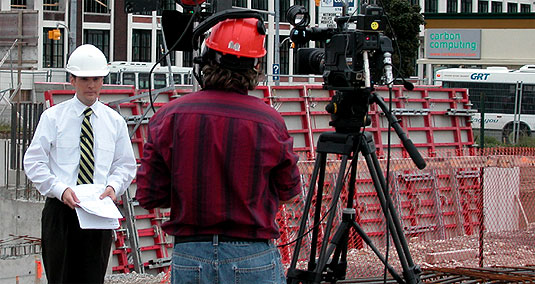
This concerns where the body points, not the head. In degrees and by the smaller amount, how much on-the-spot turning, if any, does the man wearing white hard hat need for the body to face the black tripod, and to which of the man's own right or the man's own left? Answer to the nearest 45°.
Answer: approximately 90° to the man's own left

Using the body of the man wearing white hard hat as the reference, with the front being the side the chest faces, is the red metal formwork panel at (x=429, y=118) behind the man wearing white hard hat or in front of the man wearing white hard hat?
behind

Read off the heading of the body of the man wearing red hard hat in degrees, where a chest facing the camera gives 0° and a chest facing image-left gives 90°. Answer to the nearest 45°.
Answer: approximately 180°

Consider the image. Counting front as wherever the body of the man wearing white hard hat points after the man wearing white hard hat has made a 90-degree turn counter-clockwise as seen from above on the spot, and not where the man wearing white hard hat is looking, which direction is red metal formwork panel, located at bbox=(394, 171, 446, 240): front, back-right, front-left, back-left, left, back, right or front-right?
front-left

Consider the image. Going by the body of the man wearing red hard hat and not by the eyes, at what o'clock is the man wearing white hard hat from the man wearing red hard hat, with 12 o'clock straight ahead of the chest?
The man wearing white hard hat is roughly at 11 o'clock from the man wearing red hard hat.

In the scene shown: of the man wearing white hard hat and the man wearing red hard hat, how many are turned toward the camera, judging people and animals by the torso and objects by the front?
1

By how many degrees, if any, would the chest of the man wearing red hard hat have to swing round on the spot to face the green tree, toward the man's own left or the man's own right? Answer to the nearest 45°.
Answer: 0° — they already face it

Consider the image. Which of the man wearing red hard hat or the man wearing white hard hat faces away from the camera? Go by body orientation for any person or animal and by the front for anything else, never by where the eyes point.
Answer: the man wearing red hard hat

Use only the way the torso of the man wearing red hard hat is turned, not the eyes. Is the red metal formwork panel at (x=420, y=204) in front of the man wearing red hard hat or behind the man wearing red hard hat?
in front

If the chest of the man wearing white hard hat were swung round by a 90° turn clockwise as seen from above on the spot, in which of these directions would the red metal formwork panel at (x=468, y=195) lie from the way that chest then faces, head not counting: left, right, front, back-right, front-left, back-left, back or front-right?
back-right

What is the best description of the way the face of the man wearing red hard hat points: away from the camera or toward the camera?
away from the camera

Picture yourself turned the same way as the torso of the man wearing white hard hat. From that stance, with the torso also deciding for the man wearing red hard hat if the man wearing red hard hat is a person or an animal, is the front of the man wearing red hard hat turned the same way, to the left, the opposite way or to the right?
the opposite way

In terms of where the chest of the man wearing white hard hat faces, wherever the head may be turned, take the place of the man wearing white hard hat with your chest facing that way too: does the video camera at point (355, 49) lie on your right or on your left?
on your left

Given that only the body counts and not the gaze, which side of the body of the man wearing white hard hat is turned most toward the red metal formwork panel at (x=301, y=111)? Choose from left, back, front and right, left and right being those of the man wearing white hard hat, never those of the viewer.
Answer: back

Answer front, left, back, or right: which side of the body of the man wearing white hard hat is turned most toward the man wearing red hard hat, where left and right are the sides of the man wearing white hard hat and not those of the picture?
front

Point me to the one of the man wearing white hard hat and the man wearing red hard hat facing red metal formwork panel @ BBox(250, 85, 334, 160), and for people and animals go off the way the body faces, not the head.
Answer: the man wearing red hard hat

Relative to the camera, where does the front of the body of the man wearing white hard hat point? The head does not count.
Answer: toward the camera
